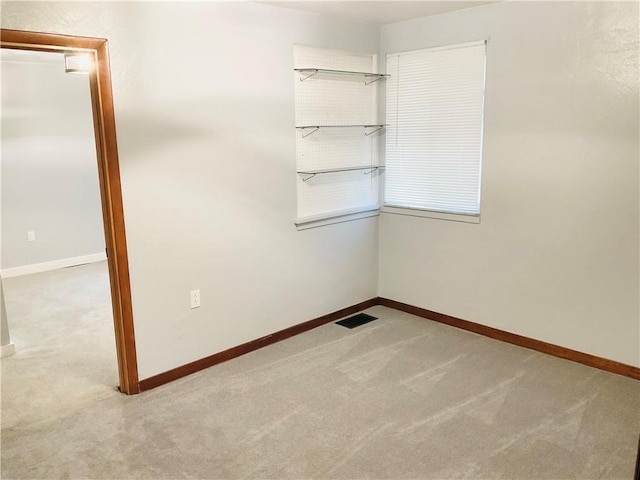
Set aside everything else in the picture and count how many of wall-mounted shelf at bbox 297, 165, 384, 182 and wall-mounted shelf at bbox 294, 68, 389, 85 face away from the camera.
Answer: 0

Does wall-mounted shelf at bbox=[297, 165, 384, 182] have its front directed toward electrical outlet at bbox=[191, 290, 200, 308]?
no

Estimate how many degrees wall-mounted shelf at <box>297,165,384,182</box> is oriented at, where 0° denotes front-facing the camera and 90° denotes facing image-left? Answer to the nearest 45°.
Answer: approximately 315°

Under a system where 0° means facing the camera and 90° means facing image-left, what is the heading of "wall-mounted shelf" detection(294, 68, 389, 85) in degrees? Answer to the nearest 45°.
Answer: approximately 315°

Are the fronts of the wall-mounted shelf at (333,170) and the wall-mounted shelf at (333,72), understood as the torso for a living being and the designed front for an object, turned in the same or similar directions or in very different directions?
same or similar directions
